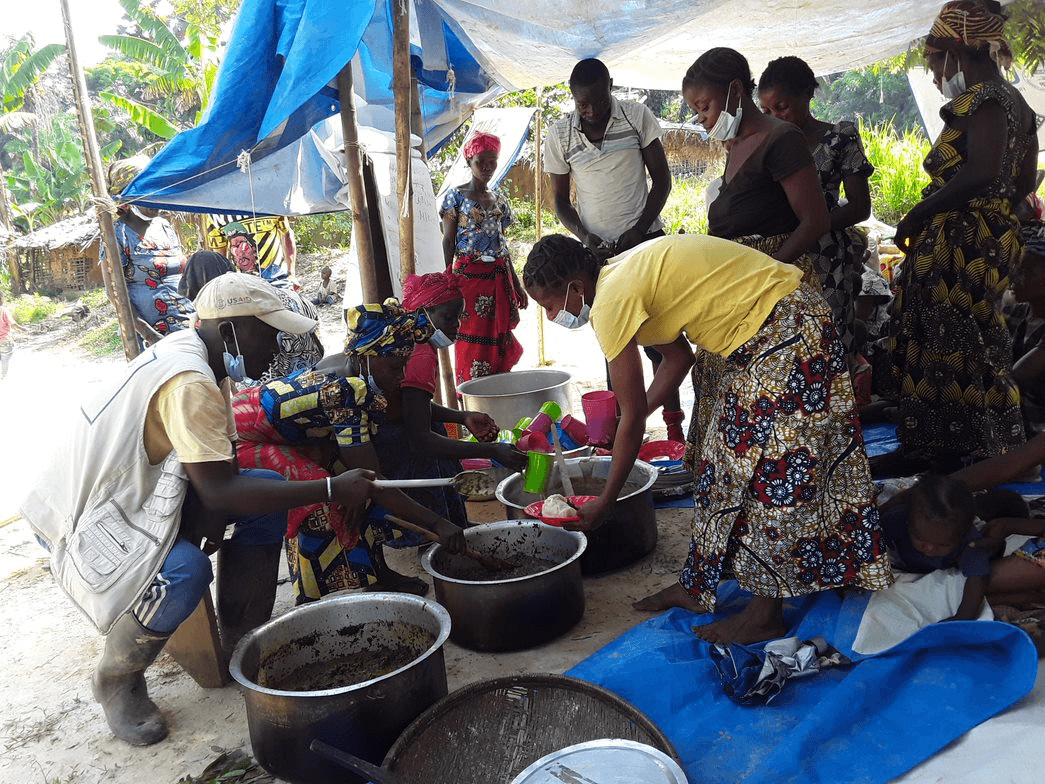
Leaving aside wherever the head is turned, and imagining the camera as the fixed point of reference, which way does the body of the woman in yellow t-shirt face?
to the viewer's left

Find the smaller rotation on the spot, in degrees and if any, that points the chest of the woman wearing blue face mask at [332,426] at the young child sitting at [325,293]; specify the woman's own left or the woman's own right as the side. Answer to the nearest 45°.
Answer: approximately 90° to the woman's own left

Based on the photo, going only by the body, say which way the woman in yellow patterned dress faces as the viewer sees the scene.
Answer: to the viewer's left

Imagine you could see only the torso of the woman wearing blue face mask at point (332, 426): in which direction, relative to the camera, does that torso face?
to the viewer's right

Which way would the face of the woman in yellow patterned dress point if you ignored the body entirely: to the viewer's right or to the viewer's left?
to the viewer's left

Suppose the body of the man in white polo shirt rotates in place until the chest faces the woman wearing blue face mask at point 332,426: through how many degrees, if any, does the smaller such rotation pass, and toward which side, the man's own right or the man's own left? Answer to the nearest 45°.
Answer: approximately 45° to the man's own right
